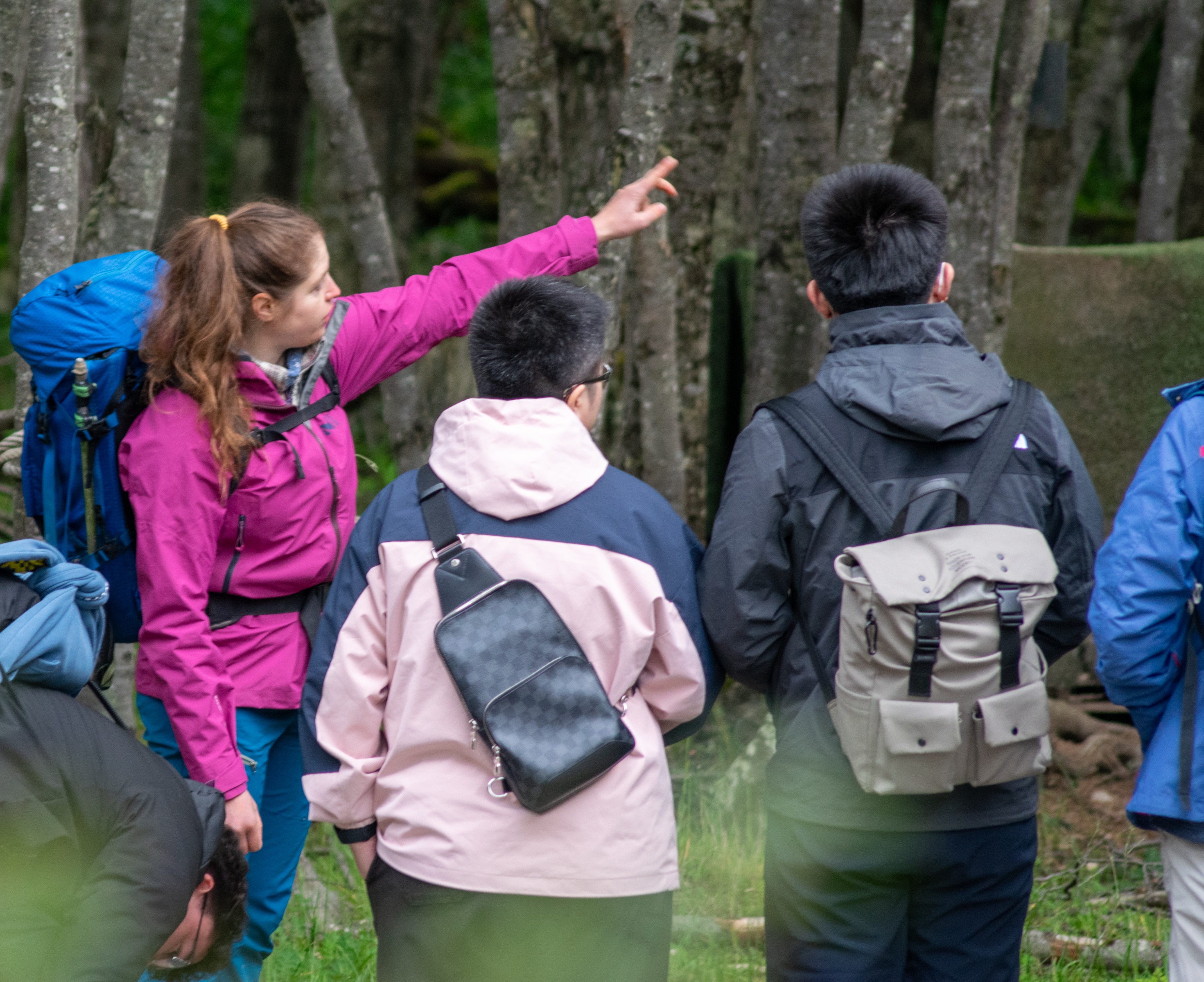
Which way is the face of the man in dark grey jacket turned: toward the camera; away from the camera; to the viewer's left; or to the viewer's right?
away from the camera

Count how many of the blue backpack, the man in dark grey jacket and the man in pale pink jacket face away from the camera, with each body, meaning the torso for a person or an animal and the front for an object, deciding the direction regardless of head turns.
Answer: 2

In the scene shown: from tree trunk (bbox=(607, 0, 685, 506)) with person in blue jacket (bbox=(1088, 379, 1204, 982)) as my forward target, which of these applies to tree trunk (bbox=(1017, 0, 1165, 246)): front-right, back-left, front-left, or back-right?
back-left

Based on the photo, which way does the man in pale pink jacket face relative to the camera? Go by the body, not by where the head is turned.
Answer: away from the camera

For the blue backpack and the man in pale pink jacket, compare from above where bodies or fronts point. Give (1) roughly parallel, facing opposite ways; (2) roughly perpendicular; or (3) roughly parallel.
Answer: roughly perpendicular

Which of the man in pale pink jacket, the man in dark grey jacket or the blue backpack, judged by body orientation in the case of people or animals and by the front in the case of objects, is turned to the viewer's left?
the blue backpack

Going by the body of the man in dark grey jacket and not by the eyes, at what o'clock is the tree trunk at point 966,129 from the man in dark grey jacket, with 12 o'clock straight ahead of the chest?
The tree trunk is roughly at 12 o'clock from the man in dark grey jacket.

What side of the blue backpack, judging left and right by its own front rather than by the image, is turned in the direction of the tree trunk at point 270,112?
right

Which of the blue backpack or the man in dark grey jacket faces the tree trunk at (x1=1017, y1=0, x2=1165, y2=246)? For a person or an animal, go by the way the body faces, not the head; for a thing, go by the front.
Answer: the man in dark grey jacket

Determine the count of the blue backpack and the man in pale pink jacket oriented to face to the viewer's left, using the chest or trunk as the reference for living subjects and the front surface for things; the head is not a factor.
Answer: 1

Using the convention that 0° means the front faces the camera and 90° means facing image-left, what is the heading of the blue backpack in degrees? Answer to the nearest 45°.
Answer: approximately 90°

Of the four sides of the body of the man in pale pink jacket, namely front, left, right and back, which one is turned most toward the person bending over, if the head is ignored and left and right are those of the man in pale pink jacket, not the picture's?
left

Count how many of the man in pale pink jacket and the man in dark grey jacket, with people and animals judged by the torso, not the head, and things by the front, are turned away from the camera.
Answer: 2

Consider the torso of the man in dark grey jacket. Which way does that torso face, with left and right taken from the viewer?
facing away from the viewer

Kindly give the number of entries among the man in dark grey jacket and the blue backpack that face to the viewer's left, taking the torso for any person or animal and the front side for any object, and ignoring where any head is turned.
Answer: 1

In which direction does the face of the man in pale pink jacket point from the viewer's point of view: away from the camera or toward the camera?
away from the camera
